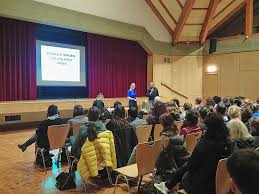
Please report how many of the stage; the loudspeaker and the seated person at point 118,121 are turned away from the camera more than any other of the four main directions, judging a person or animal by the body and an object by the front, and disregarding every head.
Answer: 1

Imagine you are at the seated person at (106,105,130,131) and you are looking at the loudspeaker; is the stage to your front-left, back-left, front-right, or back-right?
front-left

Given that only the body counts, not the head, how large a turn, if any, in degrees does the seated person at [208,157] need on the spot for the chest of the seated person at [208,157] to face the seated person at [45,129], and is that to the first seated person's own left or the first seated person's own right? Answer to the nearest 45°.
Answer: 0° — they already face them

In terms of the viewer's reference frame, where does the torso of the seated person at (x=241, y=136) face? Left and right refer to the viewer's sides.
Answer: facing away from the viewer and to the left of the viewer

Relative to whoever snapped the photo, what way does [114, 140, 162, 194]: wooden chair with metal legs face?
facing away from the viewer and to the left of the viewer

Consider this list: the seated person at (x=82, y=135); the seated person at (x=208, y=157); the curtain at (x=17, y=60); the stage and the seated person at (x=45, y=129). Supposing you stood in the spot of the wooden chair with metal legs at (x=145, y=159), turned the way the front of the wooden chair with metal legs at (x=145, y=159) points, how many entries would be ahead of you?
4

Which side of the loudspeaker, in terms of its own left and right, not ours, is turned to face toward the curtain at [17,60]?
front

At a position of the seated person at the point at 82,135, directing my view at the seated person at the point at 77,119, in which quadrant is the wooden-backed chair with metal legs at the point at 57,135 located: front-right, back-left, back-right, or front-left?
front-left

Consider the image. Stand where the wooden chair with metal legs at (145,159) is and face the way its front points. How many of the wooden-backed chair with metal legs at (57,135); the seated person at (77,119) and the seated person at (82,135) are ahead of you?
3

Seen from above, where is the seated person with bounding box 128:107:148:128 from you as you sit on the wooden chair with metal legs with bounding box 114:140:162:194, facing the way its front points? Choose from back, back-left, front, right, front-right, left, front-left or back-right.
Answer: front-right

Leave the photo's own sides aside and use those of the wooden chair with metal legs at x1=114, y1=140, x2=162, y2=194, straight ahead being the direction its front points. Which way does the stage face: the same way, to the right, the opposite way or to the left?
the opposite way

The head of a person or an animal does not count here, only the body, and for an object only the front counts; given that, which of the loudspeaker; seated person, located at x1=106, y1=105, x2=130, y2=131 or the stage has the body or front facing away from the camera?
the seated person

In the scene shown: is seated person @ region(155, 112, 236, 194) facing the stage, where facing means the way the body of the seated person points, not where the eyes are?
yes

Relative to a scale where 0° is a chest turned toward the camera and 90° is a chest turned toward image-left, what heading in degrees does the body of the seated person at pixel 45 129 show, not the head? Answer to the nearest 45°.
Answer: approximately 135°

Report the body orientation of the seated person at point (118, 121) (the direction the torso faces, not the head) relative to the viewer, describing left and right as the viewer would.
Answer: facing away from the viewer

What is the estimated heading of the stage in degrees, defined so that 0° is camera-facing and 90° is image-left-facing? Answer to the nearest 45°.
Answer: approximately 315°

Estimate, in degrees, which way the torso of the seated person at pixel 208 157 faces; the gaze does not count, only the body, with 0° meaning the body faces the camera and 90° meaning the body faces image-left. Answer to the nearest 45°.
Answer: approximately 135°

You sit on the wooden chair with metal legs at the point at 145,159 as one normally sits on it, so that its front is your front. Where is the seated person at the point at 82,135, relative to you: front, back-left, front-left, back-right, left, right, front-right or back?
front

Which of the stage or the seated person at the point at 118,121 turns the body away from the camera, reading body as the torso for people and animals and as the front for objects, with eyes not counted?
the seated person

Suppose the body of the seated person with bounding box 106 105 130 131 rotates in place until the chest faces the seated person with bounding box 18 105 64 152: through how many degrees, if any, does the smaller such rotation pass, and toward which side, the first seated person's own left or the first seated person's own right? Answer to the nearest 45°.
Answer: approximately 45° to the first seated person's own left
